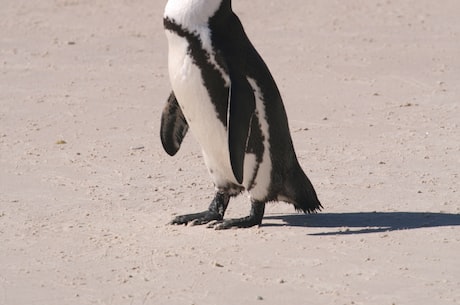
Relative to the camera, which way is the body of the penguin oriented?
to the viewer's left
